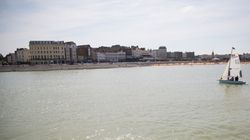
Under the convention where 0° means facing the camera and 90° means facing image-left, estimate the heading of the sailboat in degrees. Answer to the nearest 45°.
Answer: approximately 90°
